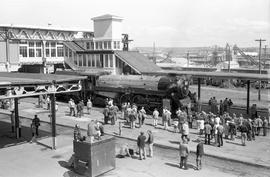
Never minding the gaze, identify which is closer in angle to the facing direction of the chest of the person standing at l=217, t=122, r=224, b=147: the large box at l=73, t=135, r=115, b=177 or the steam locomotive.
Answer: the steam locomotive

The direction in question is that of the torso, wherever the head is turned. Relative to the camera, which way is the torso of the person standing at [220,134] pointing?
away from the camera

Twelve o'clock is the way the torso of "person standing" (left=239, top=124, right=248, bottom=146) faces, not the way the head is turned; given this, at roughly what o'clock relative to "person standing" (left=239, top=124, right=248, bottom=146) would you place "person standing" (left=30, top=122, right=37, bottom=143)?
"person standing" (left=30, top=122, right=37, bottom=143) is roughly at 9 o'clock from "person standing" (left=239, top=124, right=248, bottom=146).

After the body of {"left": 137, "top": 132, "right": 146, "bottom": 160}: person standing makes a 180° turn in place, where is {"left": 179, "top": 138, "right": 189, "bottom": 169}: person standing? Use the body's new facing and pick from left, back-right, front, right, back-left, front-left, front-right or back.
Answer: front-left

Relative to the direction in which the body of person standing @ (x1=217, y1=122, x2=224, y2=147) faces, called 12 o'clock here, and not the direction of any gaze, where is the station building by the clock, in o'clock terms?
The station building is roughly at 11 o'clock from the person standing.

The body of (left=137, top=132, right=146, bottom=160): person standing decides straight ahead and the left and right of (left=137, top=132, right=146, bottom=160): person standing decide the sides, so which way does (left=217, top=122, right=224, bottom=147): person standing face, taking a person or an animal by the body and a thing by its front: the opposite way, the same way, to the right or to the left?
the same way

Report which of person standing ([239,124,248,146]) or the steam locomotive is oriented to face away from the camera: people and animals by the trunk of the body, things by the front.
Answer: the person standing

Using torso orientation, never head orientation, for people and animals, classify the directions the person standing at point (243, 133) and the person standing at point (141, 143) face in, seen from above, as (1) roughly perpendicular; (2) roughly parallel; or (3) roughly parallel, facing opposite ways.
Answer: roughly parallel

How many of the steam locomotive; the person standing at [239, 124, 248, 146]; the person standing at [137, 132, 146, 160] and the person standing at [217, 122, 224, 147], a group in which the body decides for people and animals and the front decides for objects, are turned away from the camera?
3

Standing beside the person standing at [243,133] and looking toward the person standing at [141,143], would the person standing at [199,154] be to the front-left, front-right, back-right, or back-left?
front-left

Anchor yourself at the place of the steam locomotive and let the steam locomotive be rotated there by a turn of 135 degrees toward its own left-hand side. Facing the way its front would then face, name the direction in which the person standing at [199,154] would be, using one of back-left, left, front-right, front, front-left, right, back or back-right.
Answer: back

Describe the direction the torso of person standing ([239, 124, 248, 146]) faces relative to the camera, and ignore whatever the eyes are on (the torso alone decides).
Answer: away from the camera

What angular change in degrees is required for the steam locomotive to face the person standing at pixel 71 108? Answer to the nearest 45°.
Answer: approximately 135° to its right

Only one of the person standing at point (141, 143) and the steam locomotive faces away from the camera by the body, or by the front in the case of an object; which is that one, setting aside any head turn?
the person standing

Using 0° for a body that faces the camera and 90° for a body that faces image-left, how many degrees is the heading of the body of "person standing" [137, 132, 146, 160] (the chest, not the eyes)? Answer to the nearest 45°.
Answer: approximately 180°

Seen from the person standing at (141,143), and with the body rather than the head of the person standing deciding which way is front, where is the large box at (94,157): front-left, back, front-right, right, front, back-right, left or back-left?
back-left
